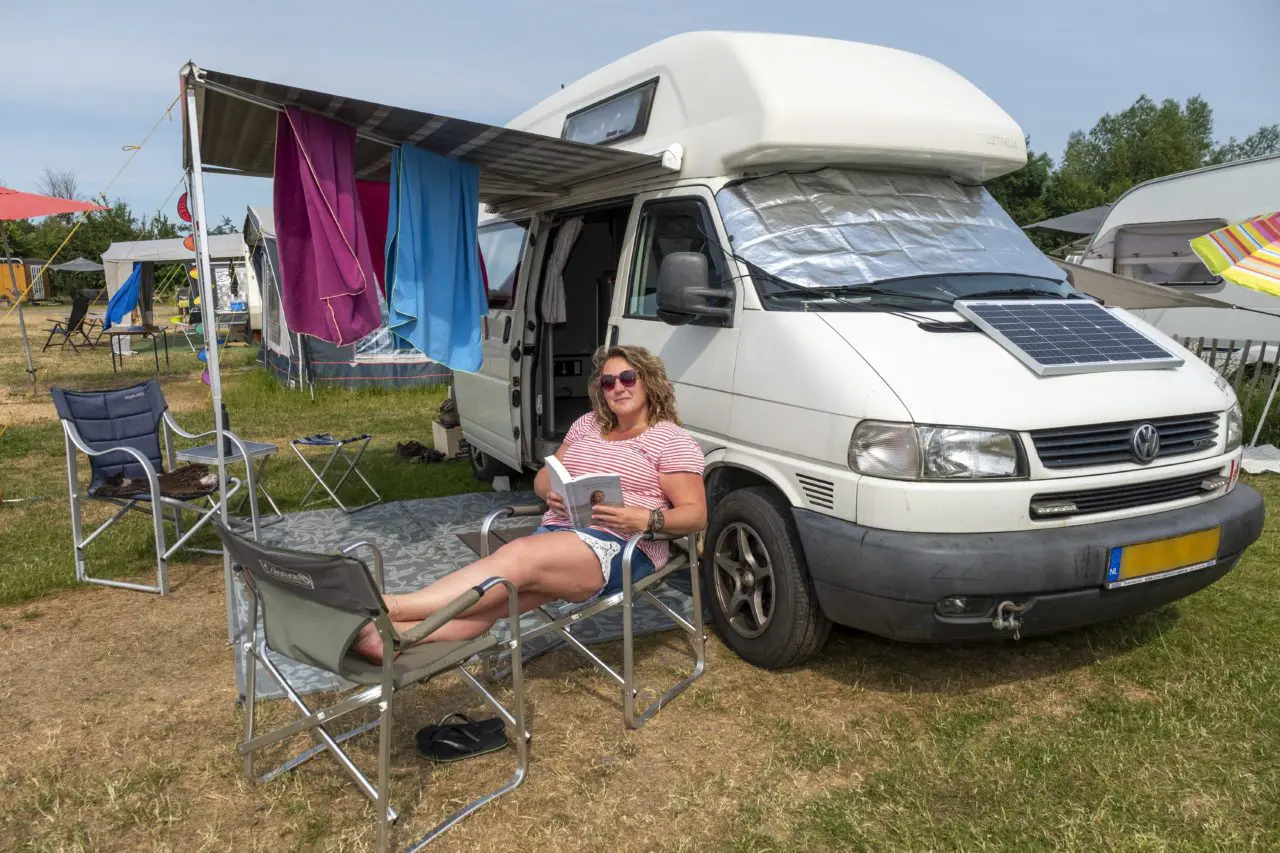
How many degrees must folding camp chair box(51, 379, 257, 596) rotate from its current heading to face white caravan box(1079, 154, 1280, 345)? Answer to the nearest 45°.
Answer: approximately 45° to its left

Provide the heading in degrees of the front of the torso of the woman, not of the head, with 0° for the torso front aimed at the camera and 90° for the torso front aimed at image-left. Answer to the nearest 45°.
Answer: approximately 45°

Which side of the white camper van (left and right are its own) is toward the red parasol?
back

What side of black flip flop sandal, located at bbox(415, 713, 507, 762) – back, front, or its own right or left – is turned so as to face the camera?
left

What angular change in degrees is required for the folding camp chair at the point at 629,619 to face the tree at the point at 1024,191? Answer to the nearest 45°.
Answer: approximately 180°

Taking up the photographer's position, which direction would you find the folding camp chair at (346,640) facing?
facing away from the viewer and to the right of the viewer

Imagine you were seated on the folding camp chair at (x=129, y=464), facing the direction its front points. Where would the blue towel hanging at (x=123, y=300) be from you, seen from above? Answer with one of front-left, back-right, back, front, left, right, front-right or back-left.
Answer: back-left

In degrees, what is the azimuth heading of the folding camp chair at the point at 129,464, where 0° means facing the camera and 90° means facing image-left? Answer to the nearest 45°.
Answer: approximately 315°

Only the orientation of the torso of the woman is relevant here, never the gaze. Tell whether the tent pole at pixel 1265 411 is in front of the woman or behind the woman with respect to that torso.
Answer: behind

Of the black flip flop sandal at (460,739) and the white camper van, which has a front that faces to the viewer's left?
the black flip flop sandal

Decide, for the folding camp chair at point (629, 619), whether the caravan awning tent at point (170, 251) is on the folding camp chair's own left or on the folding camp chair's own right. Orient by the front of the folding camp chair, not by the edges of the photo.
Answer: on the folding camp chair's own right
